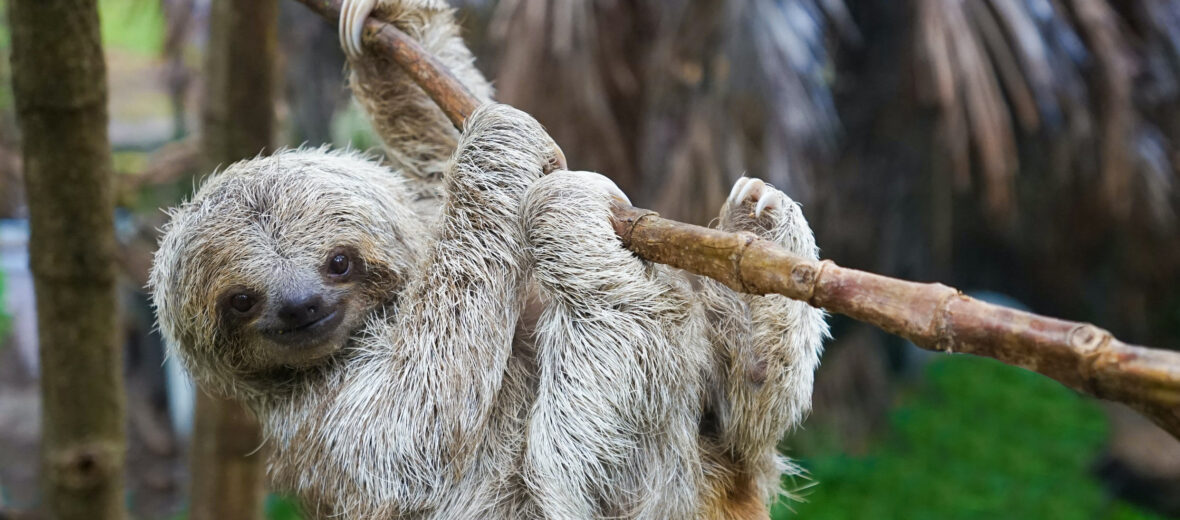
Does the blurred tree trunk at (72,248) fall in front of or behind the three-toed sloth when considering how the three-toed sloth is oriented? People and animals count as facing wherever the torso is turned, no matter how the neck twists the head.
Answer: in front

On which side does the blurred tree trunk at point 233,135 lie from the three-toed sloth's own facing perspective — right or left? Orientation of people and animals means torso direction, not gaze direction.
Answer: on its right

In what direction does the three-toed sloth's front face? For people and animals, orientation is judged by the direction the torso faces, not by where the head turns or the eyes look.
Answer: to the viewer's left
